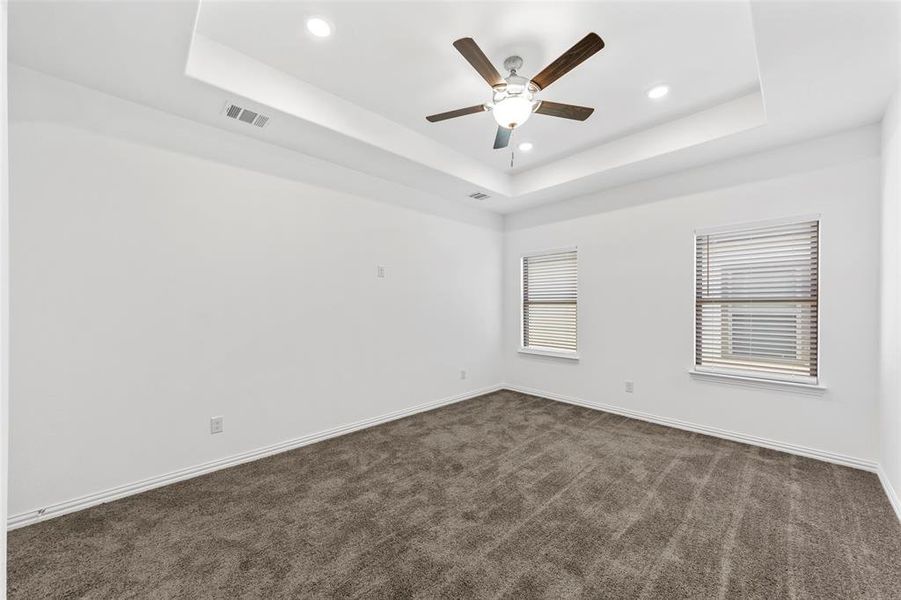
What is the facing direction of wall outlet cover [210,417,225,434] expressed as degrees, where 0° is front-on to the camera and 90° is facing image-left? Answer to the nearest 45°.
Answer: approximately 0°

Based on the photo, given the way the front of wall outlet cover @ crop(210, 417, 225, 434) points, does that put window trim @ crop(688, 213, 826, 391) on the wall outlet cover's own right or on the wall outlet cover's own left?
on the wall outlet cover's own left

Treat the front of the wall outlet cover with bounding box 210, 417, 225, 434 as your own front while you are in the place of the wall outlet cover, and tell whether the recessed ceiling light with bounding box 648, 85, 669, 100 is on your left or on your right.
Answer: on your left

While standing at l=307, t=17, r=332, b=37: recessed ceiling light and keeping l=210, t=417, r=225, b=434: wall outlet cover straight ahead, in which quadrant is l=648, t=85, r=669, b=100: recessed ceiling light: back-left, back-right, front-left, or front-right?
back-right
